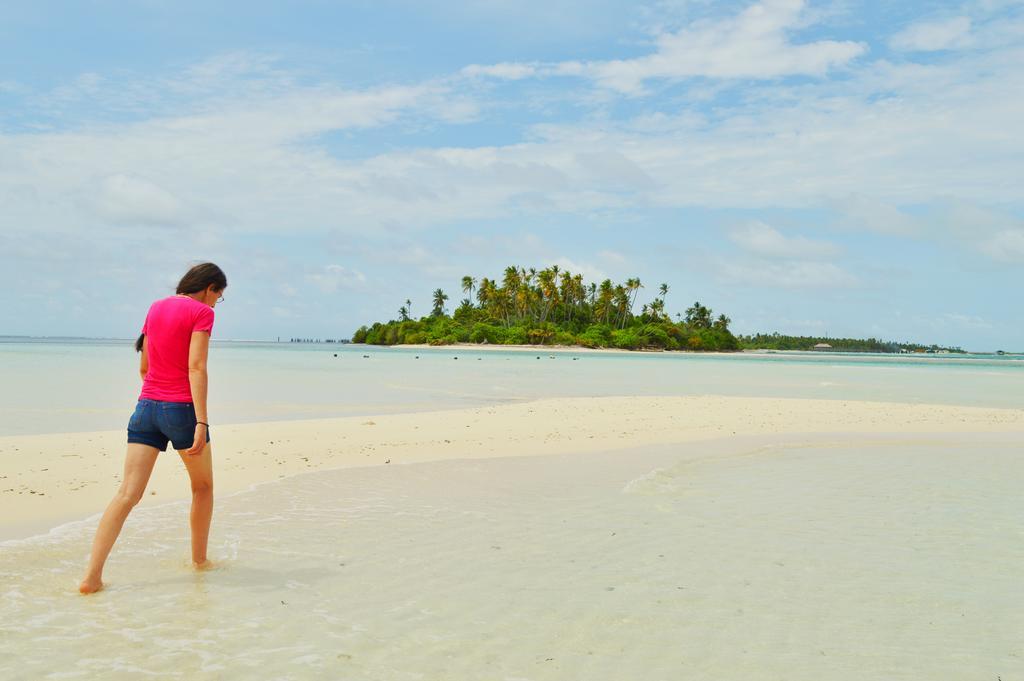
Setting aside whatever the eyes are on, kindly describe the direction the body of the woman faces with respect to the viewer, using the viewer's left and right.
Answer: facing away from the viewer and to the right of the viewer
